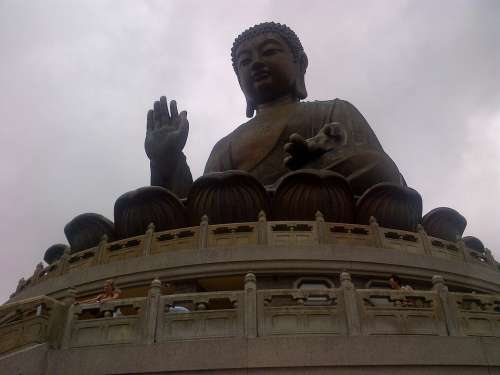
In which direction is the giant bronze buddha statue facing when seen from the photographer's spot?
facing the viewer and to the left of the viewer
